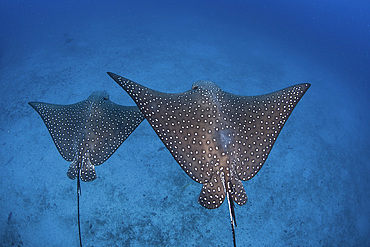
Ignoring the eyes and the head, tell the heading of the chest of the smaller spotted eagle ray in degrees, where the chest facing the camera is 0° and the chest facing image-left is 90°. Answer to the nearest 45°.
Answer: approximately 180°

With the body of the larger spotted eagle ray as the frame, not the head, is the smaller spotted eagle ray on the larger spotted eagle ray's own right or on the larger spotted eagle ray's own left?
on the larger spotted eagle ray's own left

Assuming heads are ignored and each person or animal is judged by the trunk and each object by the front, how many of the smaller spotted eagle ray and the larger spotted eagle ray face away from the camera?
2

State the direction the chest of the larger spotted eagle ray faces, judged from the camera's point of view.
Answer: away from the camera
